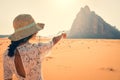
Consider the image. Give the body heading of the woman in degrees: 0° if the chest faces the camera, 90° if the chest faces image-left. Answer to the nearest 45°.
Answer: approximately 225°

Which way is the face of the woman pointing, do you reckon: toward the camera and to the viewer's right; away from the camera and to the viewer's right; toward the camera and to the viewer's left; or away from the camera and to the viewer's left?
away from the camera and to the viewer's right
